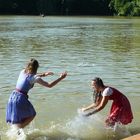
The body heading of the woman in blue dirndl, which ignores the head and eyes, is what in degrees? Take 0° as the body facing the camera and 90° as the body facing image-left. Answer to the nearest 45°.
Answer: approximately 225°
